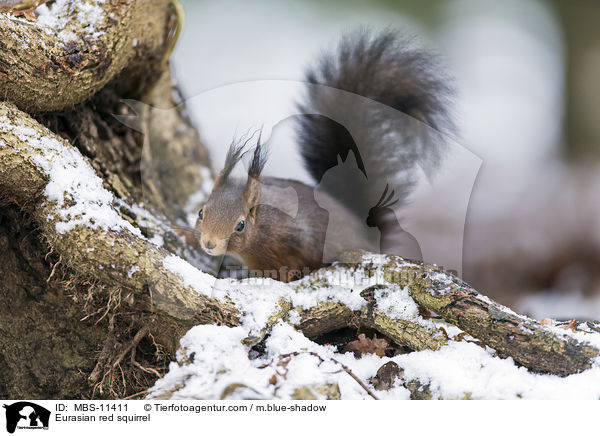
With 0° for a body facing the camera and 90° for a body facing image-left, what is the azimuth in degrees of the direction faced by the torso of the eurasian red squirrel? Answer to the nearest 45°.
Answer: approximately 45°
